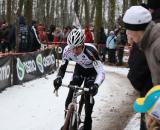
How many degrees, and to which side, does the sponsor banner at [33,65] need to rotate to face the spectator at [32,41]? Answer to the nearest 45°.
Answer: approximately 135° to its left

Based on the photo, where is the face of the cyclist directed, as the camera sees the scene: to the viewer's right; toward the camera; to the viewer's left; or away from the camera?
toward the camera

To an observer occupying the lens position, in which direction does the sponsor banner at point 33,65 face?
facing the viewer and to the right of the viewer

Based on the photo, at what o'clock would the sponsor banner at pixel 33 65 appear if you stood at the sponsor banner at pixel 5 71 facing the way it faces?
the sponsor banner at pixel 33 65 is roughly at 8 o'clock from the sponsor banner at pixel 5 71.

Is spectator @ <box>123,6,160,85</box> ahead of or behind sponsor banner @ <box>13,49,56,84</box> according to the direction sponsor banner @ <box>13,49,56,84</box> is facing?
ahead

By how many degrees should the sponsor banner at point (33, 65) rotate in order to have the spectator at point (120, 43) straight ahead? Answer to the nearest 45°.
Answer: approximately 90° to its left

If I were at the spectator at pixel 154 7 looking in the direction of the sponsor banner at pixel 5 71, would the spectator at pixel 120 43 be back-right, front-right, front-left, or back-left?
front-right

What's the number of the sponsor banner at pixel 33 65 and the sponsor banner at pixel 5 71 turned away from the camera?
0

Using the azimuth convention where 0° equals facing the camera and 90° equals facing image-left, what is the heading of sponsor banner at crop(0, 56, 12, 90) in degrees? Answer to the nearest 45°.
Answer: approximately 315°

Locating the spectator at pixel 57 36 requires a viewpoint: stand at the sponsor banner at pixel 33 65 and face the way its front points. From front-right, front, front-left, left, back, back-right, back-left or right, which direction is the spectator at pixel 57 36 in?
back-left

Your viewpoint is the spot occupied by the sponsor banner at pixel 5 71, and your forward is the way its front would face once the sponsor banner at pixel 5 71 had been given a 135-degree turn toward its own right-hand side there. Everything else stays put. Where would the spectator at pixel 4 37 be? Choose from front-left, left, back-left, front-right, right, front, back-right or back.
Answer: right

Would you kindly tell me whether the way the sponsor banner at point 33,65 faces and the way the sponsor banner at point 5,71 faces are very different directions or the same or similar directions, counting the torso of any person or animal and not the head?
same or similar directions
